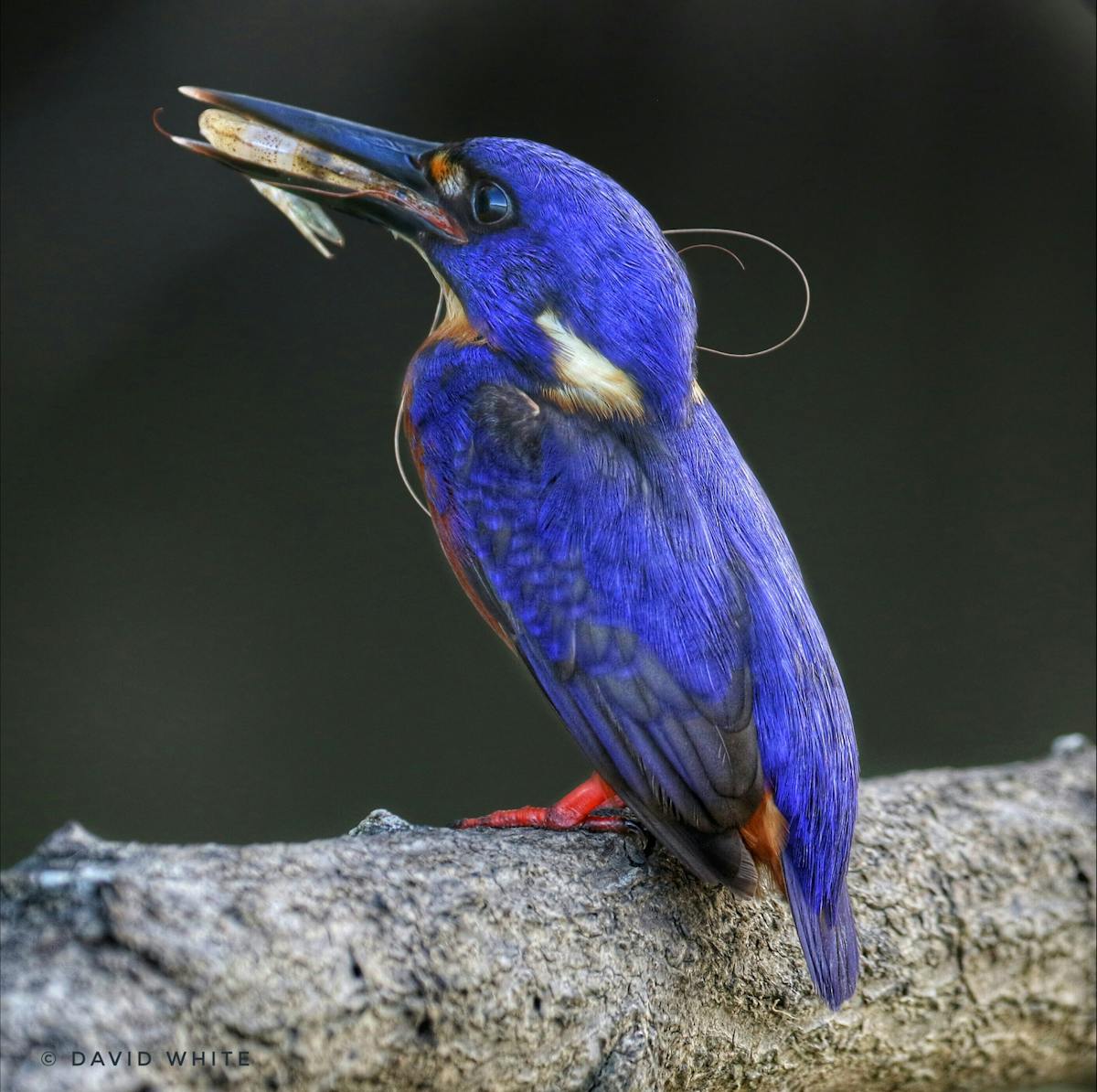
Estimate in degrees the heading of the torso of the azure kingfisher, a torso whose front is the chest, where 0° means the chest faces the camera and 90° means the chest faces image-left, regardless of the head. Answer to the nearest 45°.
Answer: approximately 90°
